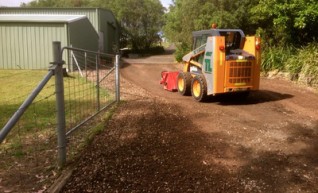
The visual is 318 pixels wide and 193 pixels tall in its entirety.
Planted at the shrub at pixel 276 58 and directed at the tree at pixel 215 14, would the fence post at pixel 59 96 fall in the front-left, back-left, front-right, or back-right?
back-left

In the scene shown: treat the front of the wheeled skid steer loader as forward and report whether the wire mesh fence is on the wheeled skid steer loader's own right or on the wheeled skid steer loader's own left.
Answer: on the wheeled skid steer loader's own left

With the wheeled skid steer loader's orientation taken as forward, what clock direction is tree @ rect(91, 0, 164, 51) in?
The tree is roughly at 1 o'clock from the wheeled skid steer loader.

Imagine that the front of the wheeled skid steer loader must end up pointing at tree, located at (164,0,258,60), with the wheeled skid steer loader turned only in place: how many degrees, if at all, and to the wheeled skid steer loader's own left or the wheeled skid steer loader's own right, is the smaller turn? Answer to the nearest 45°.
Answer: approximately 45° to the wheeled skid steer loader's own right

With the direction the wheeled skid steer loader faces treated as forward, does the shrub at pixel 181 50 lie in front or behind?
in front

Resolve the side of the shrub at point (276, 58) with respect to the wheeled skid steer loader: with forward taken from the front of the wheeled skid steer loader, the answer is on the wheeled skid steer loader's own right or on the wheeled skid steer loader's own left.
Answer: on the wheeled skid steer loader's own right

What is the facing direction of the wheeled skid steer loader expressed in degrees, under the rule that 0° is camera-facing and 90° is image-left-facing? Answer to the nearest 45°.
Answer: approximately 135°

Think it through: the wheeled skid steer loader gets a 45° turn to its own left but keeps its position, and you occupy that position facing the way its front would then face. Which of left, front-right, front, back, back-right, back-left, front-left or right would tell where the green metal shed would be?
front-right

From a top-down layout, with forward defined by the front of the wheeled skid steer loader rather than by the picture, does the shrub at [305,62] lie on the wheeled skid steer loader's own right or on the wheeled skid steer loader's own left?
on the wheeled skid steer loader's own right

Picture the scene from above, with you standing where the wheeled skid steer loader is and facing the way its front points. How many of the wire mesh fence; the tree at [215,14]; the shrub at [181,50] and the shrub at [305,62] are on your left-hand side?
1
